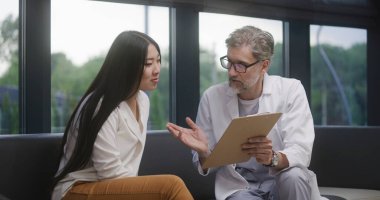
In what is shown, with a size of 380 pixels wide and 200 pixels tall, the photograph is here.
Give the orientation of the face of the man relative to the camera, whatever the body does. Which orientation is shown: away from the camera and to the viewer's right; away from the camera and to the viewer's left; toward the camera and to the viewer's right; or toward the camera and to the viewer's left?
toward the camera and to the viewer's left

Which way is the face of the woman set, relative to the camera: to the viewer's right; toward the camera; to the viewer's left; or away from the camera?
to the viewer's right

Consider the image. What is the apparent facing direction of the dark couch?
toward the camera
